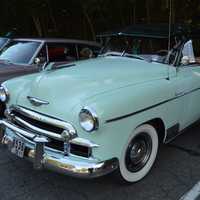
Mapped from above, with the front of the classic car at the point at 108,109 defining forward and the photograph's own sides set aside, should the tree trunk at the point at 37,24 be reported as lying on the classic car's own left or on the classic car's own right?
on the classic car's own right

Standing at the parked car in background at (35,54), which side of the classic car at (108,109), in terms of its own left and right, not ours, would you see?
right

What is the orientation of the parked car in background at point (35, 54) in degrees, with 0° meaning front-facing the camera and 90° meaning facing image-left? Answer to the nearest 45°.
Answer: approximately 45°

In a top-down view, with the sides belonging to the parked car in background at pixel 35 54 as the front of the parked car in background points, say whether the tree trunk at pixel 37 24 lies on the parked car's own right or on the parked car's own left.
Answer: on the parked car's own right

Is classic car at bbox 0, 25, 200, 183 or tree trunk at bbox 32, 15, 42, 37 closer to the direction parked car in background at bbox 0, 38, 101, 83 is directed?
the classic car

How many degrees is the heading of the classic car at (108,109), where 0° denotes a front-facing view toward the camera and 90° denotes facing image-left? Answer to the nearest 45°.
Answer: approximately 45°
